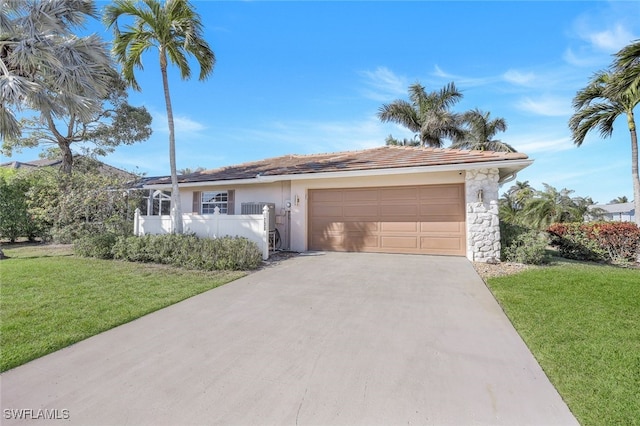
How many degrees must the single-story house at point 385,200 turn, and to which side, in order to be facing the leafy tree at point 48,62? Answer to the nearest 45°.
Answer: approximately 90° to its right

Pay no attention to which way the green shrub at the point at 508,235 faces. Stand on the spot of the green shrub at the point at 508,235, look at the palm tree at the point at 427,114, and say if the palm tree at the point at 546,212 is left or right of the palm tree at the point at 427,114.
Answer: right

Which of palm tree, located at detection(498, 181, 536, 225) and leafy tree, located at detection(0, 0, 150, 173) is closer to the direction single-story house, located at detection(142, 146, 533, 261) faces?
the leafy tree

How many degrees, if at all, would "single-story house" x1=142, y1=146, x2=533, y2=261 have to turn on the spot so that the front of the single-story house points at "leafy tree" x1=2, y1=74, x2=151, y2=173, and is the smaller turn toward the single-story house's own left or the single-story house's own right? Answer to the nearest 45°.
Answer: approximately 135° to the single-story house's own right

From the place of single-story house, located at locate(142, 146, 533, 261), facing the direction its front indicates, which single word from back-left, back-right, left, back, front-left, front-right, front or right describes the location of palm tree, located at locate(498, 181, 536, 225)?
back-left

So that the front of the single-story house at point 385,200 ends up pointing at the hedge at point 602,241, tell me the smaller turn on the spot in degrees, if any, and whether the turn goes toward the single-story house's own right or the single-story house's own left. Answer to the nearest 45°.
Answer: approximately 90° to the single-story house's own left

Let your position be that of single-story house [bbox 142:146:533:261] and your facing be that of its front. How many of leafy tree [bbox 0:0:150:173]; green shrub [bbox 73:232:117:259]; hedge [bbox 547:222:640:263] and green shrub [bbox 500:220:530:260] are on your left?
2

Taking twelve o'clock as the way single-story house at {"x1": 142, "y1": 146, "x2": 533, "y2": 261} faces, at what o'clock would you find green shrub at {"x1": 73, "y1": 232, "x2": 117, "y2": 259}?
The green shrub is roughly at 3 o'clock from the single-story house.

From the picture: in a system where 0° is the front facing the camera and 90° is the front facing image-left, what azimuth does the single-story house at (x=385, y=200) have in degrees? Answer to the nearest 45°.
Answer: approximately 0°

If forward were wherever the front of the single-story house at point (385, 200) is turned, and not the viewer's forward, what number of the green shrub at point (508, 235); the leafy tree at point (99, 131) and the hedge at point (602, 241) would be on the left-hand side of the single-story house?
2

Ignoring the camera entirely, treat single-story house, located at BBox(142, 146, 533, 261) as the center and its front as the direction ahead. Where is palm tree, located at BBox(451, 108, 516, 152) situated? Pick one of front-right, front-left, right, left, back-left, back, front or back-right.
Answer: back-left

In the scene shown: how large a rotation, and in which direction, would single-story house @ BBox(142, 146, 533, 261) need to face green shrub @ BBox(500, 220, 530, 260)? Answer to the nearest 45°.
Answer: approximately 90° to its left
